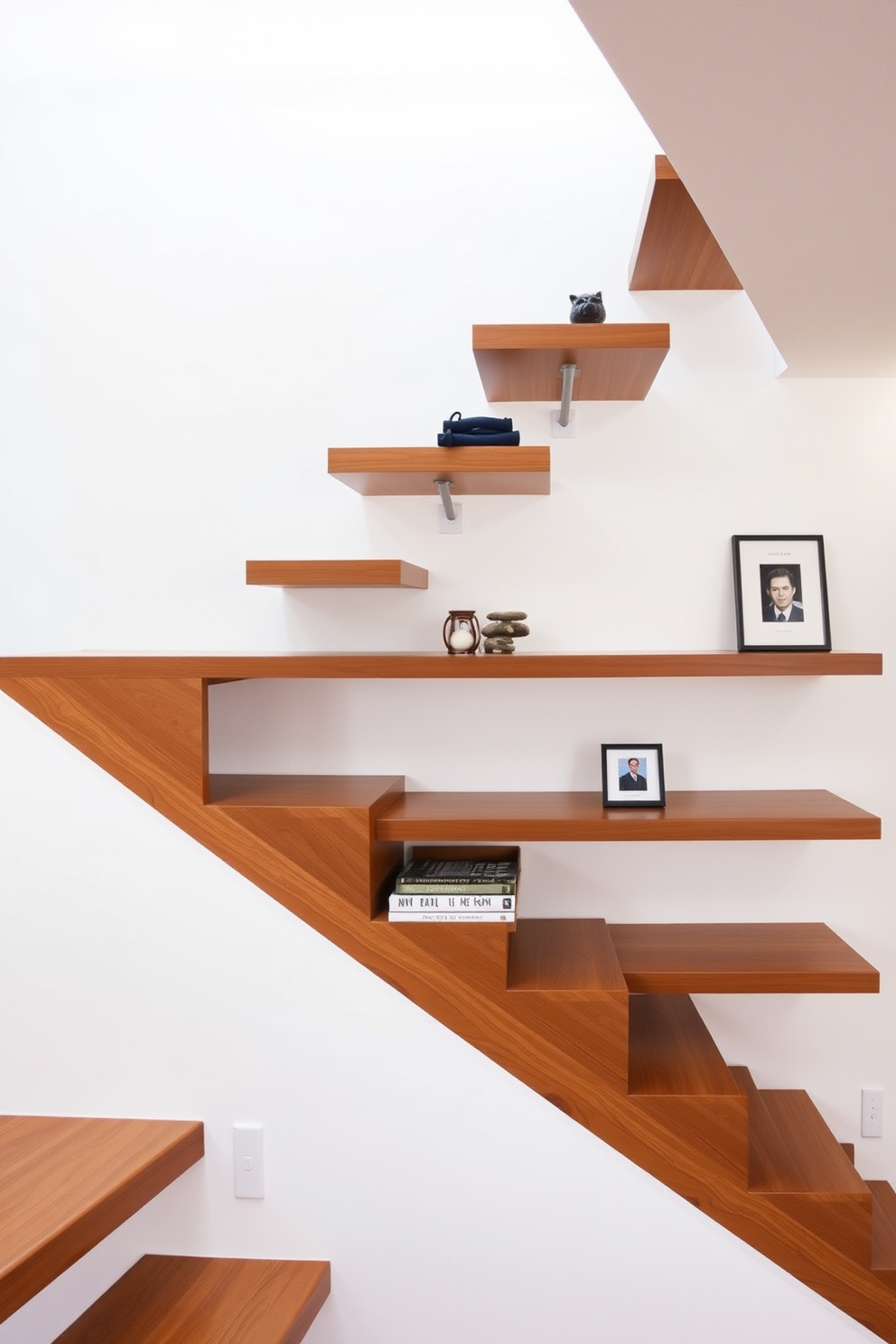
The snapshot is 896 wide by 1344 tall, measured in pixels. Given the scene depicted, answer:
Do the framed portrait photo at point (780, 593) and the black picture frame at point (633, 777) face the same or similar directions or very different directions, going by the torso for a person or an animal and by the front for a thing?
same or similar directions

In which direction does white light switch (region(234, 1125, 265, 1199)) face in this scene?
toward the camera

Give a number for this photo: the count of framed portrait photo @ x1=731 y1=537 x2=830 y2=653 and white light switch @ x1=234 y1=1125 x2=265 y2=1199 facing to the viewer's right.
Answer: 0

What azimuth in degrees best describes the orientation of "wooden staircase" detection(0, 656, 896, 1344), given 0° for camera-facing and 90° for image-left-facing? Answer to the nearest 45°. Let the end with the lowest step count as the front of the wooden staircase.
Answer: approximately 270°

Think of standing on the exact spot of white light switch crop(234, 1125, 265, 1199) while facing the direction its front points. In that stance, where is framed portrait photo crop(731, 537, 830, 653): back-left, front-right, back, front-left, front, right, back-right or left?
left

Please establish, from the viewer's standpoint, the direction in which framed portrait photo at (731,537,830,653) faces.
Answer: facing the viewer

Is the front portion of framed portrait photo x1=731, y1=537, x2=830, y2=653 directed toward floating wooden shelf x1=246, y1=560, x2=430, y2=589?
no

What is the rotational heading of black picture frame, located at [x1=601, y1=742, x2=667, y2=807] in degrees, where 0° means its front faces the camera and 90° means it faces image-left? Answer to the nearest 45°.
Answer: approximately 0°

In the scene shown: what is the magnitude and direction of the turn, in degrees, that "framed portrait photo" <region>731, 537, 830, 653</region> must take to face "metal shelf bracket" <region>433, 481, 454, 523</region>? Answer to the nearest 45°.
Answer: approximately 45° to its right

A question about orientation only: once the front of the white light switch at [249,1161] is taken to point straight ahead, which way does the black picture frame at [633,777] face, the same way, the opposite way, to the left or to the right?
the same way
